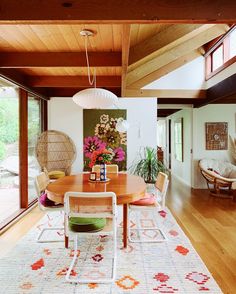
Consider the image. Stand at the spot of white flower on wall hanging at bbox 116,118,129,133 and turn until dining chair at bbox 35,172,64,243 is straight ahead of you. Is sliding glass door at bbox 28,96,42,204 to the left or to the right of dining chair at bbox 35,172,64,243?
right

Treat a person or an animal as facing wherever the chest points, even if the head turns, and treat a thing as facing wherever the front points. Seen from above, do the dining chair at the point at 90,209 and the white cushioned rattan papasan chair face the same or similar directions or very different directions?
very different directions

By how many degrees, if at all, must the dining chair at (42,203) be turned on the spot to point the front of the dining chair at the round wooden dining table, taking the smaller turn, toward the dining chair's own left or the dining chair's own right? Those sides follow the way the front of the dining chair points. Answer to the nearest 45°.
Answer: approximately 45° to the dining chair's own right

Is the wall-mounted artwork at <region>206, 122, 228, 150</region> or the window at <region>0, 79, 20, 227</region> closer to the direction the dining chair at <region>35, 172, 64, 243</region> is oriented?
the wall-mounted artwork

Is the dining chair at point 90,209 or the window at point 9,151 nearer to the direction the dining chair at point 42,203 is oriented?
the dining chair

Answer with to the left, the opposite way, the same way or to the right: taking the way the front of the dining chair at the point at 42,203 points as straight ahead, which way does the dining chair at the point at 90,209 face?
to the left

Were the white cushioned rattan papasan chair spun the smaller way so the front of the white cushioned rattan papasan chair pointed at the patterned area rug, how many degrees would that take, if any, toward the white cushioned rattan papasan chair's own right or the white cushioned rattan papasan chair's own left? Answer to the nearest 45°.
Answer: approximately 45° to the white cushioned rattan papasan chair's own right

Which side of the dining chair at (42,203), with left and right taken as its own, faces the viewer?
right

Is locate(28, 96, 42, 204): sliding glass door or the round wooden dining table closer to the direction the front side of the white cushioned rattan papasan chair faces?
the round wooden dining table

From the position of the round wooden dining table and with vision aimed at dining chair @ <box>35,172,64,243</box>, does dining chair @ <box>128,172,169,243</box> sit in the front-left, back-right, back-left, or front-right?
back-right

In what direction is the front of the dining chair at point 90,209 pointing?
away from the camera

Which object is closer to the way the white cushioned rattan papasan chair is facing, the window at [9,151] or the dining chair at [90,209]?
the dining chair
